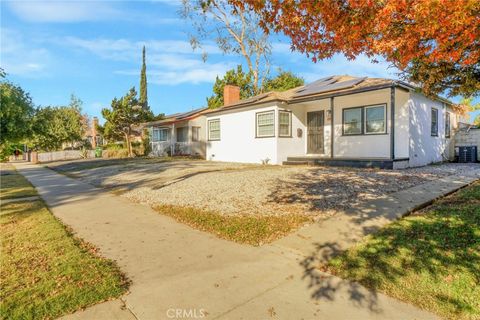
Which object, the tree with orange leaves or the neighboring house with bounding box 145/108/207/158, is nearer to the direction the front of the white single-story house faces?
the tree with orange leaves

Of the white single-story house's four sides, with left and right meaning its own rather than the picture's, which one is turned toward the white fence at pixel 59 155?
right

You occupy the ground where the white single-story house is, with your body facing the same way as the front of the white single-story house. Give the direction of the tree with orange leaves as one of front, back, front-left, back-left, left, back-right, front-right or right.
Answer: front-left

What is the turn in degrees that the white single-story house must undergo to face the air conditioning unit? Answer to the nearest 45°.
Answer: approximately 135° to its left

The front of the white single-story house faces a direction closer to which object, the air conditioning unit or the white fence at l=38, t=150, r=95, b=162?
the white fence

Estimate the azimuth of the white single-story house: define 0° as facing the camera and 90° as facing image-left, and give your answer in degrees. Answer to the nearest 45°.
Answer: approximately 45°
